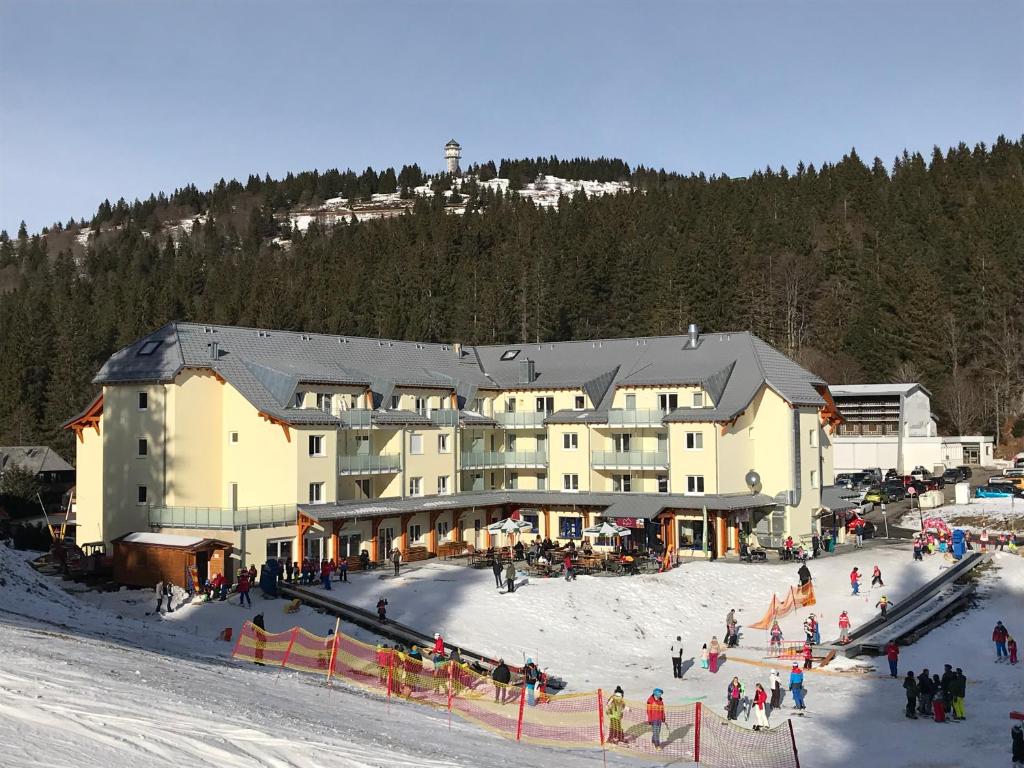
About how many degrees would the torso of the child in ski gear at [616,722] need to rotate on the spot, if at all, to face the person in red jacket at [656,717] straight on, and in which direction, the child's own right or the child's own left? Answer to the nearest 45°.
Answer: approximately 135° to the child's own left

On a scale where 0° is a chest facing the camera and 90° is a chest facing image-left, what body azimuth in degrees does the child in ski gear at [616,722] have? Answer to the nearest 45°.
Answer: approximately 0°

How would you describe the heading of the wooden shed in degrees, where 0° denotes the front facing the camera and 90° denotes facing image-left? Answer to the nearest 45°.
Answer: approximately 315°

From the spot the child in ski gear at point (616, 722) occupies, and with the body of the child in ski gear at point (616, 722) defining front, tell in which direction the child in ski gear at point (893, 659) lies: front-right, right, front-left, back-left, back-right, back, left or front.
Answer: back-left

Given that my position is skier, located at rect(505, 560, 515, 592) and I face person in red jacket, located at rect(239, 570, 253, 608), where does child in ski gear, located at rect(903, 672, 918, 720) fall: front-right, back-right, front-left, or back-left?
back-left
